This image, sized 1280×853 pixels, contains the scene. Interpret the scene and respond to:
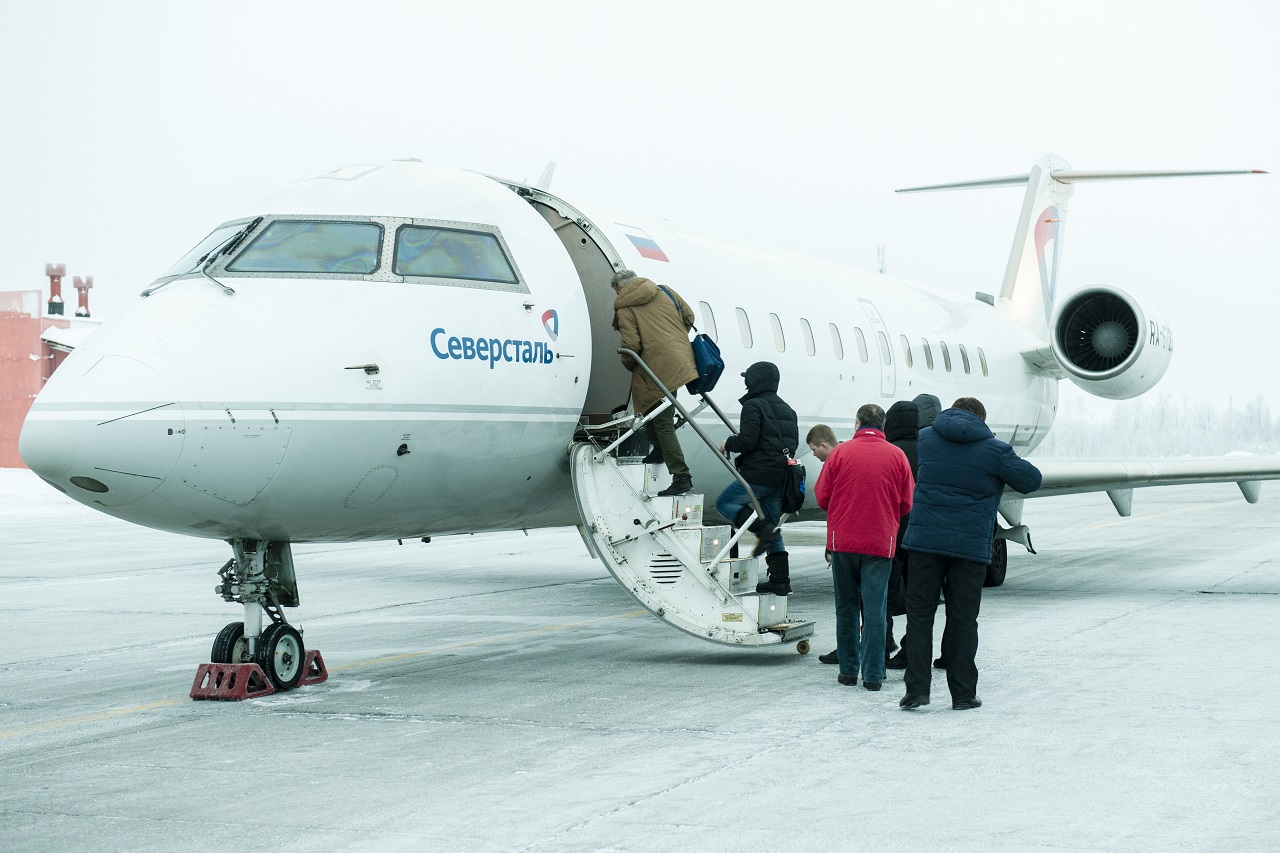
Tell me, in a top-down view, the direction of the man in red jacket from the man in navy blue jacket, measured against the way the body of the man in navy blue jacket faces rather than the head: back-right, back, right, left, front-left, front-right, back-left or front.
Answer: front-left

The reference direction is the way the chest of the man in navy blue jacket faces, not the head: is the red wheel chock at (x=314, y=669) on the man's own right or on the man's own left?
on the man's own left

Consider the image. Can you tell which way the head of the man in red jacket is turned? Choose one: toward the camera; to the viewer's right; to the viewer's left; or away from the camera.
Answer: away from the camera

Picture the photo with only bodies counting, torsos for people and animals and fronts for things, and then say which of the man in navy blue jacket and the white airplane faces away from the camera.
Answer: the man in navy blue jacket

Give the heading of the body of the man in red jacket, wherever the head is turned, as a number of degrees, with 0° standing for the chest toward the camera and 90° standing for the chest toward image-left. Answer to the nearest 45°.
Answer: approximately 180°

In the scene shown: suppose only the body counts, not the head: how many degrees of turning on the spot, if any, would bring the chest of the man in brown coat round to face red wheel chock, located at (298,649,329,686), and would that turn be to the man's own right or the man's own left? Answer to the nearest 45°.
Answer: approximately 45° to the man's own left

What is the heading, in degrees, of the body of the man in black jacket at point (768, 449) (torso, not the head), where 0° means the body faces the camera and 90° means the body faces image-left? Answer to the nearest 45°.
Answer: approximately 135°

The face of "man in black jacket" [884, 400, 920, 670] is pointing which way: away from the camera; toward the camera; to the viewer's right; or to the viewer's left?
away from the camera

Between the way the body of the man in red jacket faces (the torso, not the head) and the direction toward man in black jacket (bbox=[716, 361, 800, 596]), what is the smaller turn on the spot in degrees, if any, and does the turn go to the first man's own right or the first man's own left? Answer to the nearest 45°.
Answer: approximately 45° to the first man's own left

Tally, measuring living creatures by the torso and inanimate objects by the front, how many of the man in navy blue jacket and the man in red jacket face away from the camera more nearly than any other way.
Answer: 2

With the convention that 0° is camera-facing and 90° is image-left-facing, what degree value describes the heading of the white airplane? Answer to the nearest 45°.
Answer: approximately 45°

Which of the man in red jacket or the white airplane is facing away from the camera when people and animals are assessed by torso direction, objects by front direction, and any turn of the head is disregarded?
the man in red jacket

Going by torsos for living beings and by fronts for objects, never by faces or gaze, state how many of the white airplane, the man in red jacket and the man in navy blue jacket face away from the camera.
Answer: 2

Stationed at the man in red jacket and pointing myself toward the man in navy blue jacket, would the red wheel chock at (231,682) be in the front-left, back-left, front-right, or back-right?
back-right

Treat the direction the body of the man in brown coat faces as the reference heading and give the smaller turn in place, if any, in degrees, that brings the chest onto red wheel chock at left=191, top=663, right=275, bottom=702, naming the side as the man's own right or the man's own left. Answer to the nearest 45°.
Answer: approximately 90° to the man's own left

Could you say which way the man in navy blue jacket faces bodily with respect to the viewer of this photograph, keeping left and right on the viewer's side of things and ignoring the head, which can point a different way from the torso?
facing away from the viewer
